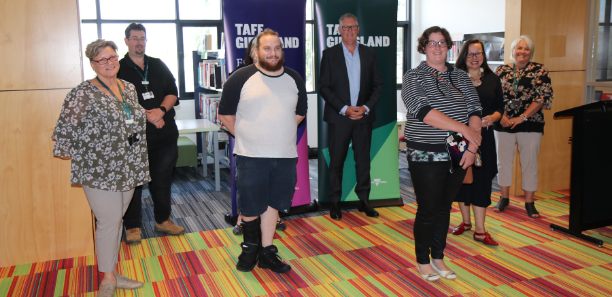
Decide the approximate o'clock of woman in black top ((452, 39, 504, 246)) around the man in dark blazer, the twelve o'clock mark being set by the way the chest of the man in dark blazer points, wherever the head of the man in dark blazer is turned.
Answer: The woman in black top is roughly at 10 o'clock from the man in dark blazer.

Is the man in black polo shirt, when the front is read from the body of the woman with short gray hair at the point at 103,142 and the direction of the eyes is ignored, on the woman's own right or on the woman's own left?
on the woman's own left

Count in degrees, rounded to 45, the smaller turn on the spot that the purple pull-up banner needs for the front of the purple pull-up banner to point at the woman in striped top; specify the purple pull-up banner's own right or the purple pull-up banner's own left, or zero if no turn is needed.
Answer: approximately 45° to the purple pull-up banner's own left

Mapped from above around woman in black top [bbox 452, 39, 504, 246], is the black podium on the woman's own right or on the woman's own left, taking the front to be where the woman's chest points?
on the woman's own left

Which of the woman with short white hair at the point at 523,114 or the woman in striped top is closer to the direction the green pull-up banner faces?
the woman in striped top

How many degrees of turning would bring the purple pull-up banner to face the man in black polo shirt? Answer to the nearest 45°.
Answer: approximately 45° to its right
